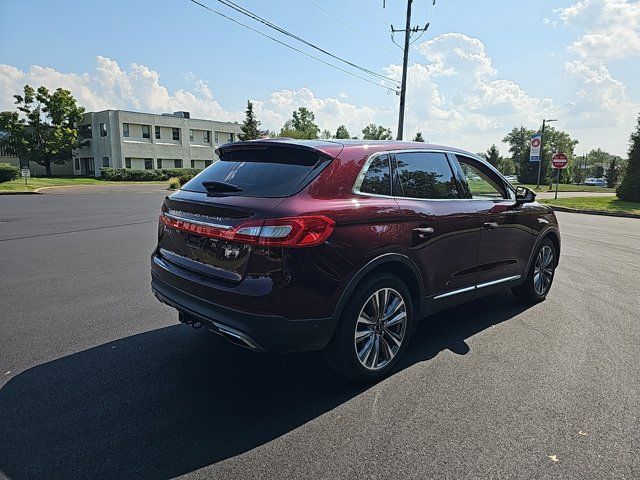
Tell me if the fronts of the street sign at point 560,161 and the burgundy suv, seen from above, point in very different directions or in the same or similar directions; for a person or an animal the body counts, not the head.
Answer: very different directions

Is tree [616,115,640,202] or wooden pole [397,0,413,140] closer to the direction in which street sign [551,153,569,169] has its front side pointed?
the wooden pole

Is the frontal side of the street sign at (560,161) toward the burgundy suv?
yes

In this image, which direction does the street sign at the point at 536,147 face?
toward the camera

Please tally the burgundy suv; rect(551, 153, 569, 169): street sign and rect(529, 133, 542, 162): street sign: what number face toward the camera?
2

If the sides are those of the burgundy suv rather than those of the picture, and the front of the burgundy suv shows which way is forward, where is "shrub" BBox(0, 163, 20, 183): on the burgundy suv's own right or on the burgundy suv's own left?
on the burgundy suv's own left

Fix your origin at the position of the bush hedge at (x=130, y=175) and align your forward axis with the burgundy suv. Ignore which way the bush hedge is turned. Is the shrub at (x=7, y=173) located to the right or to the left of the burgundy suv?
right

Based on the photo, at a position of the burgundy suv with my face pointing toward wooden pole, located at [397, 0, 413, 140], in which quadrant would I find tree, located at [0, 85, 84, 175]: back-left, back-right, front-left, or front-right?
front-left

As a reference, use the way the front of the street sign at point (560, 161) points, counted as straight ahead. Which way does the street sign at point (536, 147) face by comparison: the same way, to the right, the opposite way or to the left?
the same way

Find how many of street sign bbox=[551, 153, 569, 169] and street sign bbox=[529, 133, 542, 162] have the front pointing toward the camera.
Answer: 2

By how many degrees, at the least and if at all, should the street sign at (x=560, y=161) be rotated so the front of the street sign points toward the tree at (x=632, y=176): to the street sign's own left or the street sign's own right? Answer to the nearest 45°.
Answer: approximately 135° to the street sign's own left

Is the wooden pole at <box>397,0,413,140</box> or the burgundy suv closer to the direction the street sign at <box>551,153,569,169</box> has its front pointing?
the burgundy suv

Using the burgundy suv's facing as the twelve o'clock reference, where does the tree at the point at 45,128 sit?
The tree is roughly at 9 o'clock from the burgundy suv.

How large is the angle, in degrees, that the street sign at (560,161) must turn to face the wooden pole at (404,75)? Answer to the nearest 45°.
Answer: approximately 45° to its right

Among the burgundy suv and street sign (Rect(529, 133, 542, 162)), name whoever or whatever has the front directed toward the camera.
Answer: the street sign

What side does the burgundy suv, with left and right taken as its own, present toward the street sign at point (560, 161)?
front
